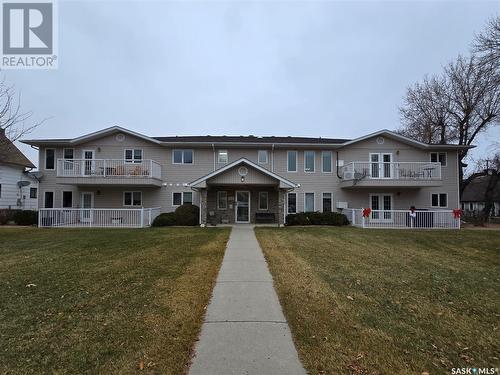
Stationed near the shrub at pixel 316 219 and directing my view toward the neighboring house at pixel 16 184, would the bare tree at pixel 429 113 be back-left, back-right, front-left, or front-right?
back-right

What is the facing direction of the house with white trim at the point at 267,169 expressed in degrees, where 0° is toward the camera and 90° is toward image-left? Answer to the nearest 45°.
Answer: approximately 0°

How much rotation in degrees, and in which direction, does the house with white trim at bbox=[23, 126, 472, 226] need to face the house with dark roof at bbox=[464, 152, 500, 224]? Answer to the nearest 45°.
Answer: approximately 90° to its left

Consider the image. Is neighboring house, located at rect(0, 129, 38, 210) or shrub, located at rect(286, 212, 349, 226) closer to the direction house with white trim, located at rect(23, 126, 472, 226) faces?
the shrub

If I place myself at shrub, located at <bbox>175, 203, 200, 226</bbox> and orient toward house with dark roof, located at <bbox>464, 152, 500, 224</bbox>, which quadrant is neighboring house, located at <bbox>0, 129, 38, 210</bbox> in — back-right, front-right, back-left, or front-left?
back-left

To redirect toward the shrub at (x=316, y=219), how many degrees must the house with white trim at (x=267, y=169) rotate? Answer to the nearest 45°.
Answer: approximately 45° to its left

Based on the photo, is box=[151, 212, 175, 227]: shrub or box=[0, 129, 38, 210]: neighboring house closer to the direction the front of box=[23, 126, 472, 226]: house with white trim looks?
the shrub

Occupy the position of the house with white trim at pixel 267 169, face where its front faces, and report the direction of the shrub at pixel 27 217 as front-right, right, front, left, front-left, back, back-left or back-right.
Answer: right

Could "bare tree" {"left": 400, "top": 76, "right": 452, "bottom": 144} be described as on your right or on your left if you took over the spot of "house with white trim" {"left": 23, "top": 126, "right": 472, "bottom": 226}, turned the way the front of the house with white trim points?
on your left
